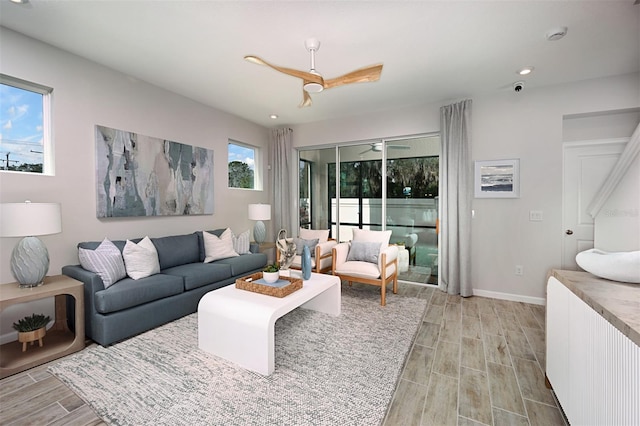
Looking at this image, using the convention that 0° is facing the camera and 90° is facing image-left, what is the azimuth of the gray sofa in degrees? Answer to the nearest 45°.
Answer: approximately 315°

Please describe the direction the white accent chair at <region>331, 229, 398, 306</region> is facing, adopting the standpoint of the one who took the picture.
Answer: facing the viewer and to the left of the viewer

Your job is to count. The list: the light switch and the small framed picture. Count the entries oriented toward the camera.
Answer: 2

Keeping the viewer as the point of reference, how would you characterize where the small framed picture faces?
facing the viewer

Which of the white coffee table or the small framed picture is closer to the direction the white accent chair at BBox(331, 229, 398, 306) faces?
the white coffee table

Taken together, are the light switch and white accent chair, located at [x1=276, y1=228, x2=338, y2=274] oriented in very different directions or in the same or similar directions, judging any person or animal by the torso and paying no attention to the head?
same or similar directions

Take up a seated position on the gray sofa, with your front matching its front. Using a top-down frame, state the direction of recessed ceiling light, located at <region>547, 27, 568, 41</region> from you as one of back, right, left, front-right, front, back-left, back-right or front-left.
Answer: front

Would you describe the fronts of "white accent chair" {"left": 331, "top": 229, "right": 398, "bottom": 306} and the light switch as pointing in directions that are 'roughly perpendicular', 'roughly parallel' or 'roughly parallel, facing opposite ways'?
roughly parallel

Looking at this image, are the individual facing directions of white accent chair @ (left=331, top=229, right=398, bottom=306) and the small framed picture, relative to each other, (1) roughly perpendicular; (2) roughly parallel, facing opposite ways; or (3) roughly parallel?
roughly parallel

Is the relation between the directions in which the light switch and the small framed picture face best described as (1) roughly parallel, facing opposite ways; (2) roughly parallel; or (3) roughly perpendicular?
roughly parallel

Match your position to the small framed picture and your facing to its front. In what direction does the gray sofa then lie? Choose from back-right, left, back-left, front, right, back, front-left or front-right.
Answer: front-right

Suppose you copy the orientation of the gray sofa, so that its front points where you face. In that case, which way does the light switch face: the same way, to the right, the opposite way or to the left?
to the right

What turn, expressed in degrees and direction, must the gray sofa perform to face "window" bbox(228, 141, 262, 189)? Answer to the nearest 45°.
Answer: approximately 90° to its left

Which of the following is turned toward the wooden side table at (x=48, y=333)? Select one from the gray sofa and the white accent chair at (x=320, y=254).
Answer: the white accent chair
